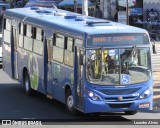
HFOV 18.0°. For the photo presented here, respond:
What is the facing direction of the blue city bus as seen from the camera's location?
facing the viewer and to the right of the viewer
